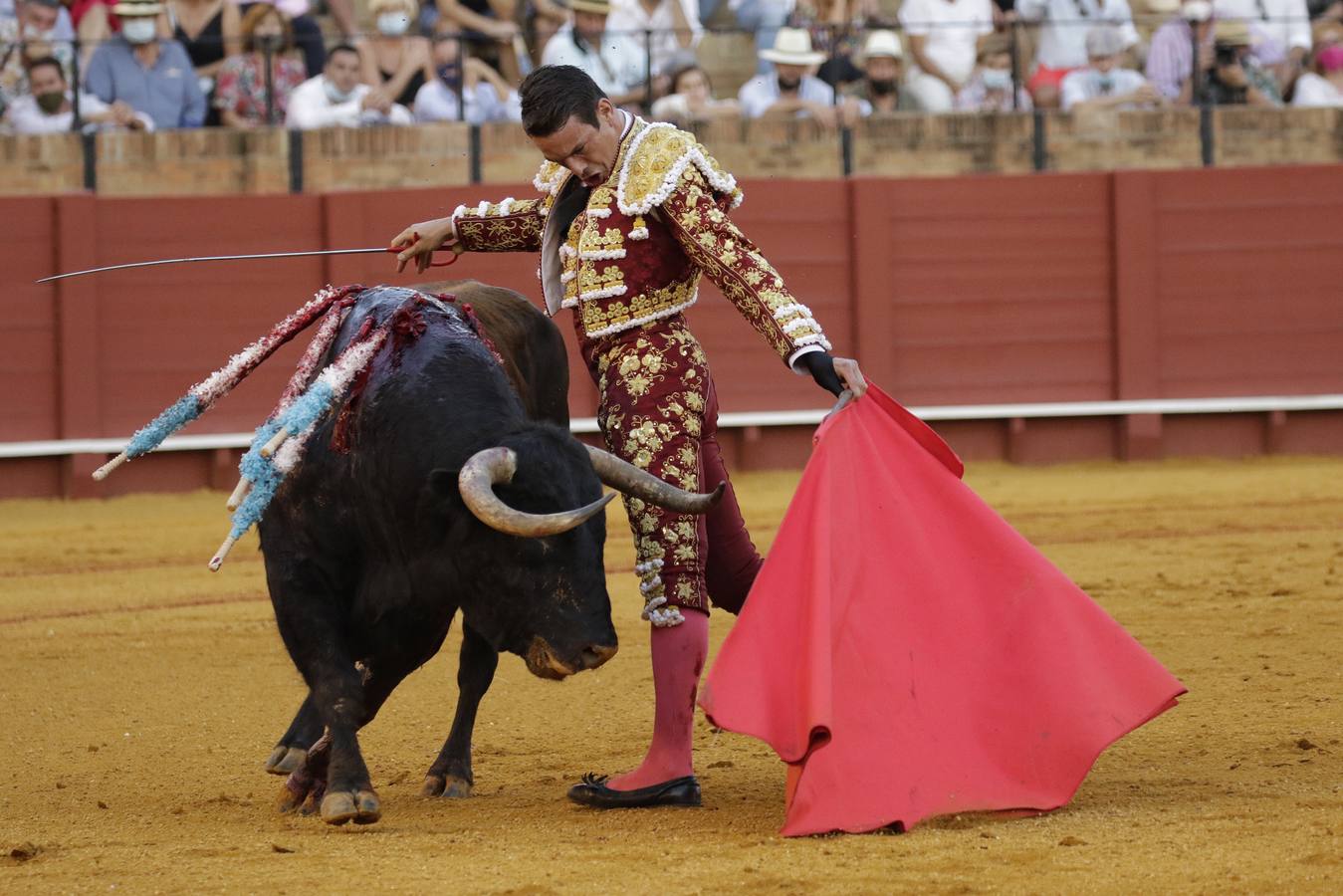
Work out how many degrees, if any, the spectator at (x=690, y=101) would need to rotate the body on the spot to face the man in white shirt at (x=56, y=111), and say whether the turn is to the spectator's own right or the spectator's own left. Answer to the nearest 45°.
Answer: approximately 90° to the spectator's own right

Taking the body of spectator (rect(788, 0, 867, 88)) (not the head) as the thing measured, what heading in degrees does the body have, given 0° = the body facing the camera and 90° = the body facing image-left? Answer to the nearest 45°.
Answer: approximately 0°

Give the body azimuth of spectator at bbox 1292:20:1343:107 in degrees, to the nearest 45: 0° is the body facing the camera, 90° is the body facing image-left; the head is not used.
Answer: approximately 0°

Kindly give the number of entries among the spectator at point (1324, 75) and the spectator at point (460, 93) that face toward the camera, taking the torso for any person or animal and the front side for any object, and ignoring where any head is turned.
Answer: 2

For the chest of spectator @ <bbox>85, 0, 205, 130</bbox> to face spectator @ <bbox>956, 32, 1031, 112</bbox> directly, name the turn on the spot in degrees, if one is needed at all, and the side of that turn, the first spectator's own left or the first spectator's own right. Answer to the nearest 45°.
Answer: approximately 90° to the first spectator's own left

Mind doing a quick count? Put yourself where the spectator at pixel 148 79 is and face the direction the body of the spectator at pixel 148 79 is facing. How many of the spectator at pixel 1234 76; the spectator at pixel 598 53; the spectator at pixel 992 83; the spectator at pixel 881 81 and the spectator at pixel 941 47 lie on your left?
5

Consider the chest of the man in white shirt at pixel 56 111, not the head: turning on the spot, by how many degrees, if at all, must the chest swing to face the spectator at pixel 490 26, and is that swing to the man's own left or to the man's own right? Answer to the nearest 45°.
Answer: approximately 90° to the man's own left
